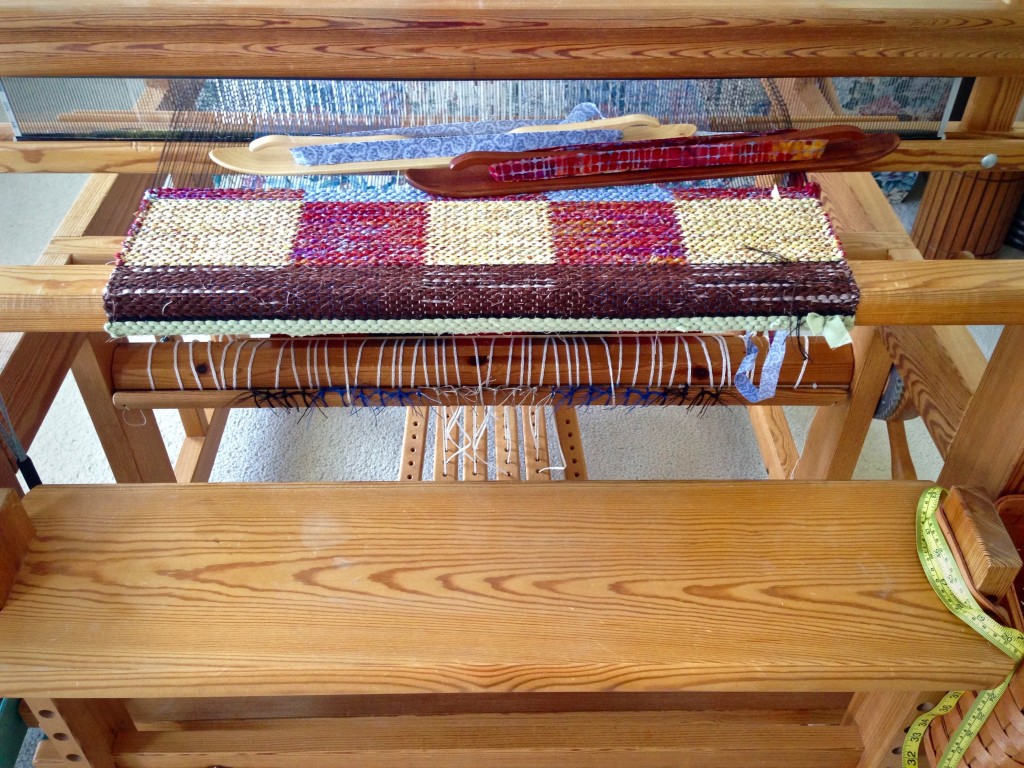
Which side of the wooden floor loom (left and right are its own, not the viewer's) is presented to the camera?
front
